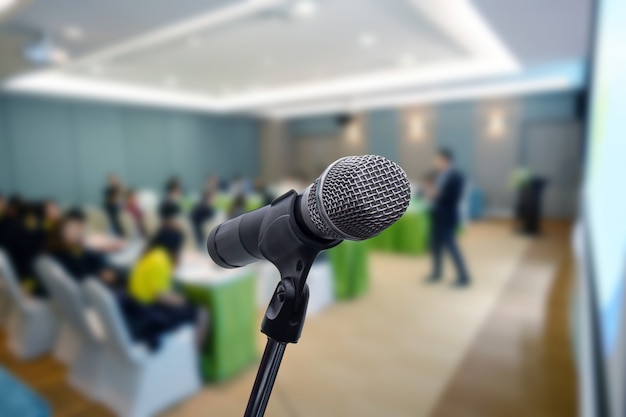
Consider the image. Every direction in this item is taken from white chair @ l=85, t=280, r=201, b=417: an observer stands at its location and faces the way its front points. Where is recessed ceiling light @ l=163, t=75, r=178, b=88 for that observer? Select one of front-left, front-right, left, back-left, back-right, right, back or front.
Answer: front-left

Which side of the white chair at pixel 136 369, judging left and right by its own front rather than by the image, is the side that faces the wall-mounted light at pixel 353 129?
front

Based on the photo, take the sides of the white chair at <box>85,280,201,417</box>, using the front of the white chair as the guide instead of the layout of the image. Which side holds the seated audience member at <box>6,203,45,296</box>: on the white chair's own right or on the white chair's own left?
on the white chair's own left

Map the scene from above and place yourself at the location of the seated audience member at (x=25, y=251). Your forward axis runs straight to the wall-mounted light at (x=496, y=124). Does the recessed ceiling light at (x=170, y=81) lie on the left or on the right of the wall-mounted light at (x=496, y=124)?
left

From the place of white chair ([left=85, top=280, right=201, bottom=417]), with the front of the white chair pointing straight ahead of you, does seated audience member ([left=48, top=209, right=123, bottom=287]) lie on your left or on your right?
on your left

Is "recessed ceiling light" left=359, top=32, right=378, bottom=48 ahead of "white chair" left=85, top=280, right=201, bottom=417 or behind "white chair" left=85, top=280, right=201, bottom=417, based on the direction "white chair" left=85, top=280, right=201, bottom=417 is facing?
ahead

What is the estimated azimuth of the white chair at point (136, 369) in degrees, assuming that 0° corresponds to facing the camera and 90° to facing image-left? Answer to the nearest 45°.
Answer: approximately 225°

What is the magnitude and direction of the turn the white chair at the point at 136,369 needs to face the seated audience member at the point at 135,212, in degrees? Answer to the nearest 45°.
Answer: approximately 45° to its left
